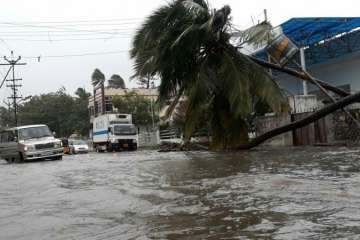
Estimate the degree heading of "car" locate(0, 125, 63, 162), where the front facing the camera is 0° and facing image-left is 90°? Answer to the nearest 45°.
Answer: approximately 315°

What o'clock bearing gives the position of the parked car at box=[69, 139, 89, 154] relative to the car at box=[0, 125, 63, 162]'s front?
the parked car at box=[69, 139, 89, 154] is roughly at 8 o'clock from the car at box=[0, 125, 63, 162].

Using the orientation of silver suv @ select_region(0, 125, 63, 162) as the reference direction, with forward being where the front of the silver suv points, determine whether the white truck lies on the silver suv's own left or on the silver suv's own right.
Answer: on the silver suv's own left

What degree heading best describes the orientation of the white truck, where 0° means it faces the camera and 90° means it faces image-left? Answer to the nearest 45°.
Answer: approximately 315°

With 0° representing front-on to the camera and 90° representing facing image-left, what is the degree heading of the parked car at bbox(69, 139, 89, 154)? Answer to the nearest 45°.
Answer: approximately 315°
